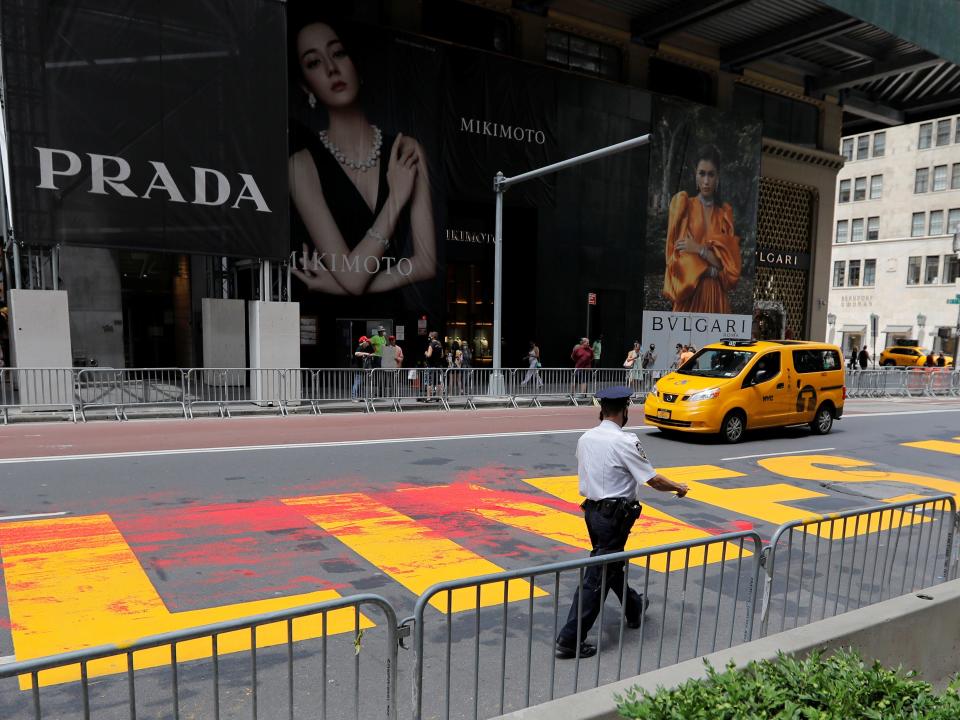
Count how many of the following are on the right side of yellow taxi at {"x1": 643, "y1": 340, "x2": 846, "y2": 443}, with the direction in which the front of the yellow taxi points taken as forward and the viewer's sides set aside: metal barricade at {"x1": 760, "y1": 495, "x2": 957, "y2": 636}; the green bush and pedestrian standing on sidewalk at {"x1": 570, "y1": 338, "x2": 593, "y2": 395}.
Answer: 1

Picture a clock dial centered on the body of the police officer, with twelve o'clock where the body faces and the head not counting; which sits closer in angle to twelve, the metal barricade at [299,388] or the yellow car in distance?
the yellow car in distance

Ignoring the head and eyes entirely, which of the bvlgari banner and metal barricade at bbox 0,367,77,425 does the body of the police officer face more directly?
the bvlgari banner

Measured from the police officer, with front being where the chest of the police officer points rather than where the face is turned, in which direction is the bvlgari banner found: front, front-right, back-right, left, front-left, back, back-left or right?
front-left

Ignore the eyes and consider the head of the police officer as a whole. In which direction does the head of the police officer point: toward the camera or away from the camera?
away from the camera

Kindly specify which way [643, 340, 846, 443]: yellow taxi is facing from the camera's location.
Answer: facing the viewer and to the left of the viewer

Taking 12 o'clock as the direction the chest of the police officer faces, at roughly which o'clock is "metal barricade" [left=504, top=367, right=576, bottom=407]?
The metal barricade is roughly at 10 o'clock from the police officer.

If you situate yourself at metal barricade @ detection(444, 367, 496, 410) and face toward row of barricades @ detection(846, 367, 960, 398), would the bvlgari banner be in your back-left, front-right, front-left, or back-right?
front-left

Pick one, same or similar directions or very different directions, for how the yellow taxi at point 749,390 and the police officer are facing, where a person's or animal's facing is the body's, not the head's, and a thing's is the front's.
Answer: very different directions

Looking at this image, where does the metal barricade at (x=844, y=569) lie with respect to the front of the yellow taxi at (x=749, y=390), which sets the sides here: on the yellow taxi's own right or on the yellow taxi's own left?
on the yellow taxi's own left

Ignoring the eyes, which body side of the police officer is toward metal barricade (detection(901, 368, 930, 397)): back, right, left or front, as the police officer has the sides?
front

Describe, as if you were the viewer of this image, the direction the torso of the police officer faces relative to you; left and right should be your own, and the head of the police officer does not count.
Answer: facing away from the viewer and to the right of the viewer

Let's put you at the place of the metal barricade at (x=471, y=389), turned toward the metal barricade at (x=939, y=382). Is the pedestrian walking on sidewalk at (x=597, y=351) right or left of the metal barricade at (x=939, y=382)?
left

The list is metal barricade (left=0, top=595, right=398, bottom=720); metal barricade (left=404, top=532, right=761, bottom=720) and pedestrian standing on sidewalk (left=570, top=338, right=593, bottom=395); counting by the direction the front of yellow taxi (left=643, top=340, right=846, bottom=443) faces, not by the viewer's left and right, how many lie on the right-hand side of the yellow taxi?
1

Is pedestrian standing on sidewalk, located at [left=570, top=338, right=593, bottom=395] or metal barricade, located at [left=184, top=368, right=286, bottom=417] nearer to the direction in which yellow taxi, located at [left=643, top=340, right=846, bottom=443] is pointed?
the metal barricade

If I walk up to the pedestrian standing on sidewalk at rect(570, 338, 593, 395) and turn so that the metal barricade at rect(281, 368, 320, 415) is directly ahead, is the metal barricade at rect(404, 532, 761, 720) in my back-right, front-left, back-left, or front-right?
front-left
